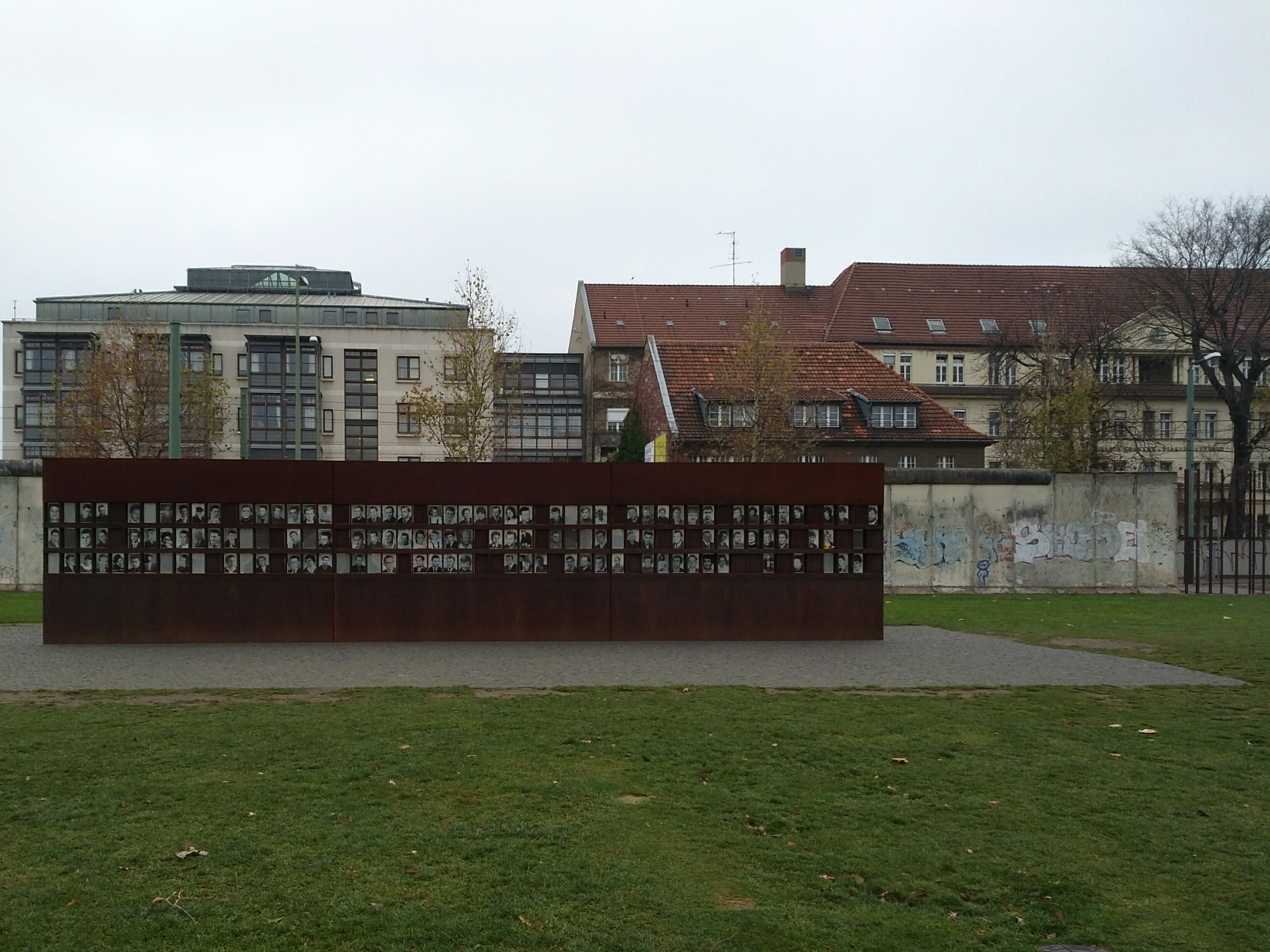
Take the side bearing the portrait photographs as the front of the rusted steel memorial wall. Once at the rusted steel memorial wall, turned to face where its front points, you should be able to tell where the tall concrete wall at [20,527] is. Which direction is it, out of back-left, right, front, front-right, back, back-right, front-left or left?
back-right

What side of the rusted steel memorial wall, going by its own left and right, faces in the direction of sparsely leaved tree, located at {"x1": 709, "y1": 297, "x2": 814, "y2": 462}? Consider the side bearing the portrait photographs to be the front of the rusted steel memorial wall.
back

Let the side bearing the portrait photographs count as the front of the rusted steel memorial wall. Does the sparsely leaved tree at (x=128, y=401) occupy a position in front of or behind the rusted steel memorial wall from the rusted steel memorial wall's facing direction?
behind

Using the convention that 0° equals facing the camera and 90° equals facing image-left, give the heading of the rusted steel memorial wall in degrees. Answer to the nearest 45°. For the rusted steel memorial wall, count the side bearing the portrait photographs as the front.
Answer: approximately 0°

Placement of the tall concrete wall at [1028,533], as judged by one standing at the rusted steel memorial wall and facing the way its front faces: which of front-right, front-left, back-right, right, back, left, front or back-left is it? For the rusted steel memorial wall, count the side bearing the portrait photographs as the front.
back-left

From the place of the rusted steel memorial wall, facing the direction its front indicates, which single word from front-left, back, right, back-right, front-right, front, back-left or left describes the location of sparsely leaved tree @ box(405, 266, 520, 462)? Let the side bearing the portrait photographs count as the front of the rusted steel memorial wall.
back
